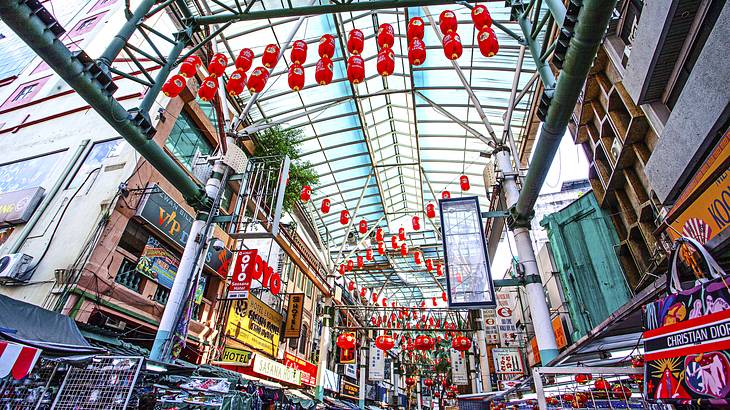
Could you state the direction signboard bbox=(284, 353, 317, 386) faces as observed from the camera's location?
facing the viewer and to the right of the viewer

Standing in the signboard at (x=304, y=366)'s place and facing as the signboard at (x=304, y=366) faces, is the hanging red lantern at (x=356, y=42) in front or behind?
in front

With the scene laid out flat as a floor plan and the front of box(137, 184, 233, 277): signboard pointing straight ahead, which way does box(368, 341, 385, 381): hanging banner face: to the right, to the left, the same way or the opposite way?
to the right

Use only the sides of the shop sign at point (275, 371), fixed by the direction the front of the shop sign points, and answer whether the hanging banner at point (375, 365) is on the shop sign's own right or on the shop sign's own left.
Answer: on the shop sign's own left

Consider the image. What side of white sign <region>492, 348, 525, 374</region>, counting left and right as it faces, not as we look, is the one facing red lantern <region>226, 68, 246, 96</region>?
front

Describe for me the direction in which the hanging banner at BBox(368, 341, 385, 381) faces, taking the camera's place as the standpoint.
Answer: facing the viewer

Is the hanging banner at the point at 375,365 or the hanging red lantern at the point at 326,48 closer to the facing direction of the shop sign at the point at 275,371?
the hanging red lantern

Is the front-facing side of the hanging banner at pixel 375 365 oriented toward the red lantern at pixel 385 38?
yes

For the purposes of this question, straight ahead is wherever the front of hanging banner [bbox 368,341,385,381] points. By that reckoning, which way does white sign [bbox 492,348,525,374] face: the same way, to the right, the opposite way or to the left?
the same way

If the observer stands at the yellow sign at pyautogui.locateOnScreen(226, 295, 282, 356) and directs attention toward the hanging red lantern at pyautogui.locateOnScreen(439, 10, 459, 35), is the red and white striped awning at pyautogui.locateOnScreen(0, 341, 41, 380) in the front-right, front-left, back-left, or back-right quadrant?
front-right

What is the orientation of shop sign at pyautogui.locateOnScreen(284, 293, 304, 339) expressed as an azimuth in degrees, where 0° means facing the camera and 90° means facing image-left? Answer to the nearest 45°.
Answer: approximately 0°

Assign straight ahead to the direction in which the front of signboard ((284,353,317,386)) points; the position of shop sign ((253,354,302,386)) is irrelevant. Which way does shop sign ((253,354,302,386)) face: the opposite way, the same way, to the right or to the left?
the same way

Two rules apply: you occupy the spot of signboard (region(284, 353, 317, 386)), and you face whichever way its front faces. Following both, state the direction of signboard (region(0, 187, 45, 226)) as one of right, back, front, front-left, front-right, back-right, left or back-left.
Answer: right

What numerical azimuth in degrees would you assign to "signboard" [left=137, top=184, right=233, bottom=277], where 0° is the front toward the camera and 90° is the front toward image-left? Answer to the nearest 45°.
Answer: approximately 315°

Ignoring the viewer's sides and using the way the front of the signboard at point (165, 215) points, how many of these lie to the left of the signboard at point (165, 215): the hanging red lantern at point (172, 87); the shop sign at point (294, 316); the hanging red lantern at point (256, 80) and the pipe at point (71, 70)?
1

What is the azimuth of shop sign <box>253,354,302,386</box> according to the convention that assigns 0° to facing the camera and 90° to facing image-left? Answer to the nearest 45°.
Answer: approximately 315°

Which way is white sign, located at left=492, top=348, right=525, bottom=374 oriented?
toward the camera

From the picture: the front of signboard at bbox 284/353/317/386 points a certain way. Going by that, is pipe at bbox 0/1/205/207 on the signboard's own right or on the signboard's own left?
on the signboard's own right

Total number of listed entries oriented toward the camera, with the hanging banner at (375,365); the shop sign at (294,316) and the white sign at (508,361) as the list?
3

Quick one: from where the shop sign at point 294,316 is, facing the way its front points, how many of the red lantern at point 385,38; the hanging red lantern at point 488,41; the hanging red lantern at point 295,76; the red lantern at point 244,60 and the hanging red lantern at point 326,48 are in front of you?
5

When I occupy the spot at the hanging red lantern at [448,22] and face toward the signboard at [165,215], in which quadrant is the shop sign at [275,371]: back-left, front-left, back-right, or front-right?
front-right

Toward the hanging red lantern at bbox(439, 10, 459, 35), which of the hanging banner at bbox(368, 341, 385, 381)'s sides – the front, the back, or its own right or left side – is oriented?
front

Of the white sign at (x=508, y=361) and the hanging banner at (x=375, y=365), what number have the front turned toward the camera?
2
